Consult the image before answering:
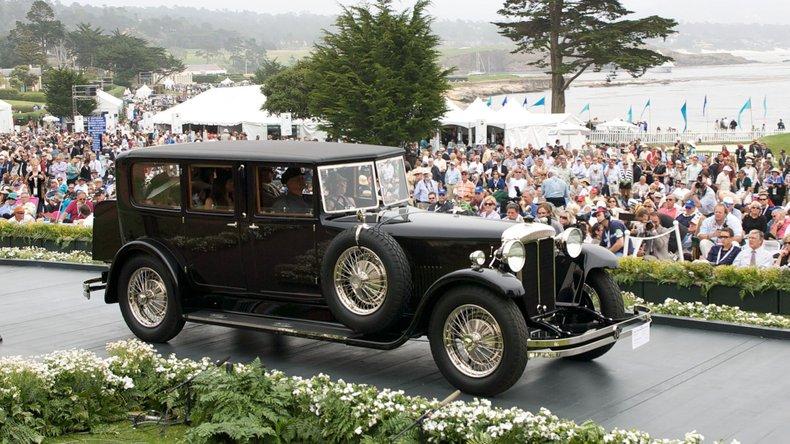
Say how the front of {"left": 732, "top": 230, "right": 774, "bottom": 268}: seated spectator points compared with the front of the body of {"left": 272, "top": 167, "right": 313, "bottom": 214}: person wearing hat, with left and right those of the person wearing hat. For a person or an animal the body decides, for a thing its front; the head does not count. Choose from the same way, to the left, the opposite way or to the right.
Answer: to the right

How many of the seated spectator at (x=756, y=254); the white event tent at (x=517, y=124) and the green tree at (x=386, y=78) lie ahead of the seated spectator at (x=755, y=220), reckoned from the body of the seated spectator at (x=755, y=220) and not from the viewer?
1

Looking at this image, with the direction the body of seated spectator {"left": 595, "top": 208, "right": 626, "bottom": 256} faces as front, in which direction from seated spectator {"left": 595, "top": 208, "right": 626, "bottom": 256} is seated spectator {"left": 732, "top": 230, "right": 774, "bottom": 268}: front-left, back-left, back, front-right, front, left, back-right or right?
left

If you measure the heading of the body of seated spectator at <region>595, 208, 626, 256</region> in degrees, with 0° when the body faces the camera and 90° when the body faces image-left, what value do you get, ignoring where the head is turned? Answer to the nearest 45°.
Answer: approximately 45°

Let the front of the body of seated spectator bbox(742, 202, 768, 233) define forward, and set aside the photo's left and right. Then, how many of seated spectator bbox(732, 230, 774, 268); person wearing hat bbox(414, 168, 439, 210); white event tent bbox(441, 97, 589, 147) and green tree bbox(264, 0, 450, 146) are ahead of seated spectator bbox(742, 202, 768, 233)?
1

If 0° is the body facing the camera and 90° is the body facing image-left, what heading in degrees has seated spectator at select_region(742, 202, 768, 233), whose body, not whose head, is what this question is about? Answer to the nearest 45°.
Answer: approximately 0°

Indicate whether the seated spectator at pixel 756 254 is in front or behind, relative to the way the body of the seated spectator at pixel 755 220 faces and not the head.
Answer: in front

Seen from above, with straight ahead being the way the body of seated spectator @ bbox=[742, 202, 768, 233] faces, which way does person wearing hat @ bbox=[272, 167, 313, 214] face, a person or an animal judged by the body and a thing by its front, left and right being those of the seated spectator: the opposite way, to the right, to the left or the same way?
to the left

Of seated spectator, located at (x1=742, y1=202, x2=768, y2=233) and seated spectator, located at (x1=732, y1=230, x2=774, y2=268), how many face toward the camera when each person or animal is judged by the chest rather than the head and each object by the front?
2

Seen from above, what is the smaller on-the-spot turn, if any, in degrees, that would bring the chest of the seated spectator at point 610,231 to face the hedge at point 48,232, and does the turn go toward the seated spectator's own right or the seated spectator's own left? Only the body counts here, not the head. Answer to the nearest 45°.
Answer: approximately 45° to the seated spectator's own right

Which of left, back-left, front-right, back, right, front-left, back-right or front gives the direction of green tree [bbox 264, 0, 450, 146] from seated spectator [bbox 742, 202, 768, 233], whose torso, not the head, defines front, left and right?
back-right

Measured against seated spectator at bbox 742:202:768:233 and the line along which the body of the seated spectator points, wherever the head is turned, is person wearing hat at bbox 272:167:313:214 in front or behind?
in front

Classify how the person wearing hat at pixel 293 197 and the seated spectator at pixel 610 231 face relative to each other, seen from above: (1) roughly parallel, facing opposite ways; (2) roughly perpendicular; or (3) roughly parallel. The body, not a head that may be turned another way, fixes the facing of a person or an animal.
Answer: roughly perpendicular
